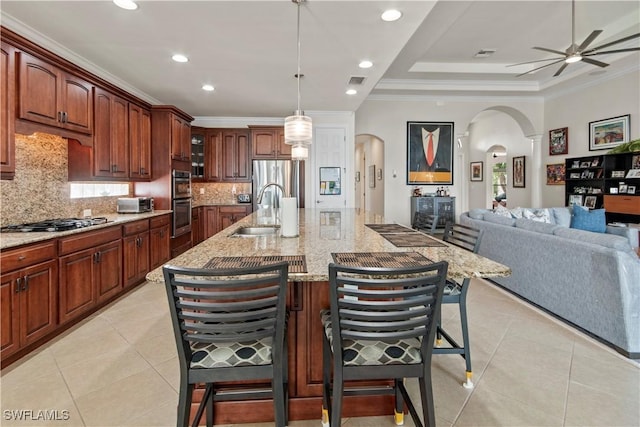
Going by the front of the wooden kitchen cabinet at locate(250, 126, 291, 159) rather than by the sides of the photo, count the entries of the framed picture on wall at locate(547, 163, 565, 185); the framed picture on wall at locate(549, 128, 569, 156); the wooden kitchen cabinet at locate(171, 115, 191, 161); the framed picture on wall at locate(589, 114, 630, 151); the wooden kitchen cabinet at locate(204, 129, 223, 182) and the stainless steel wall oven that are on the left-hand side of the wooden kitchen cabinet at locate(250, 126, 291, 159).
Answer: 3

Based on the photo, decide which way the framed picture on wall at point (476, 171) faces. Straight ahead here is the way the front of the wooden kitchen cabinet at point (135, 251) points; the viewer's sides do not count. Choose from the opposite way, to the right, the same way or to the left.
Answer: to the right

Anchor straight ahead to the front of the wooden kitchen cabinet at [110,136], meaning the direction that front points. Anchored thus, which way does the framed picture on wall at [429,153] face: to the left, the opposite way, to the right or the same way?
to the right

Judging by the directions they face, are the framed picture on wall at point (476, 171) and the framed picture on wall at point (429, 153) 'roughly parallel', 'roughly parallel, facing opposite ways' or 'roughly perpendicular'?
roughly parallel

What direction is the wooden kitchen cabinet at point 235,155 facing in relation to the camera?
toward the camera

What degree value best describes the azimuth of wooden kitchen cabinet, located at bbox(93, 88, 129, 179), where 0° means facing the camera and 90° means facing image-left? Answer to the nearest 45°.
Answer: approximately 315°

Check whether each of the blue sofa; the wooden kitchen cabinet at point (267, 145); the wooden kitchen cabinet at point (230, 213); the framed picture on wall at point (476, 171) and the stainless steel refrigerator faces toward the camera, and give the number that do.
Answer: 4

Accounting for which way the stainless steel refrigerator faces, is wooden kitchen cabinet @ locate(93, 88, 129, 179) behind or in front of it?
in front

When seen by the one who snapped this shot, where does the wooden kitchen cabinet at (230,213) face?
facing the viewer

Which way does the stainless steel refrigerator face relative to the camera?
toward the camera

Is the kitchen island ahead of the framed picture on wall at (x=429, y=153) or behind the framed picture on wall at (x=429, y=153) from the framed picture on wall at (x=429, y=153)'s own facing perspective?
ahead

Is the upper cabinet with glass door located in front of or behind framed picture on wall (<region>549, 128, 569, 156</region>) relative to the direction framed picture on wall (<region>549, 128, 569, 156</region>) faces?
in front
